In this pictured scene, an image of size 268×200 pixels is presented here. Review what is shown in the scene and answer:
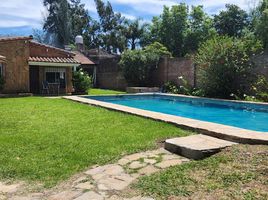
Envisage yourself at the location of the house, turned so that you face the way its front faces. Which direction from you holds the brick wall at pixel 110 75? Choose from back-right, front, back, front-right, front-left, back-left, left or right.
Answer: back-left

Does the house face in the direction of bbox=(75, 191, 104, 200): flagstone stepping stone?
yes

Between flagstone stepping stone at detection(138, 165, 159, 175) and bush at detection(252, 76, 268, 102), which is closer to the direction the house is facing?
the flagstone stepping stone

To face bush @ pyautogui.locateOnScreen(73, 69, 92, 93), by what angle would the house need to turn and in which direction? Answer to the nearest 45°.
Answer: approximately 90° to its left

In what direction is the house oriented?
toward the camera

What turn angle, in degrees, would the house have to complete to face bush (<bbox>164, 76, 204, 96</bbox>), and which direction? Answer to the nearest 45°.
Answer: approximately 90° to its left

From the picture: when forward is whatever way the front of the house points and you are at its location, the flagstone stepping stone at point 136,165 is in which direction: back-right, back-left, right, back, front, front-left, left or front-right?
front

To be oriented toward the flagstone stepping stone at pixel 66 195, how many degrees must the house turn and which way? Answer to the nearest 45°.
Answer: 0° — it already faces it

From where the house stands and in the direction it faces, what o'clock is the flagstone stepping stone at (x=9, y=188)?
The flagstone stepping stone is roughly at 12 o'clock from the house.

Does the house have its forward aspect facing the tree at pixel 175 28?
no

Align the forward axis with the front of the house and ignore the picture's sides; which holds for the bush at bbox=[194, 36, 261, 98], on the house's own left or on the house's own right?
on the house's own left

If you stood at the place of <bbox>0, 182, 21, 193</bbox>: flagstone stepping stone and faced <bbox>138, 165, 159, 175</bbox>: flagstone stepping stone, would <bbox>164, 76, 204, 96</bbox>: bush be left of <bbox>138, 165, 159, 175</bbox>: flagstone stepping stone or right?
left

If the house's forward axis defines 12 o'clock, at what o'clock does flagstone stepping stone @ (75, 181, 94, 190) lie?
The flagstone stepping stone is roughly at 12 o'clock from the house.

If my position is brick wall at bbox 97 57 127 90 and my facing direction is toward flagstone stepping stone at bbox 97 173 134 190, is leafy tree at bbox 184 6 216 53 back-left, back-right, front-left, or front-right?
back-left

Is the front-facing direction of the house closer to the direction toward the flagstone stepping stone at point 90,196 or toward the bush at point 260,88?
the flagstone stepping stone

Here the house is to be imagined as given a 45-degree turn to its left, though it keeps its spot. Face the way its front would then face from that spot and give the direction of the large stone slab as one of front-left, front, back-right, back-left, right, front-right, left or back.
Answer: front-right
